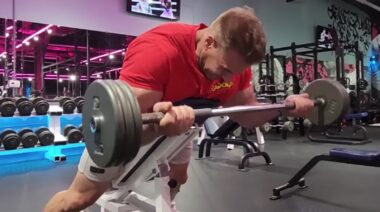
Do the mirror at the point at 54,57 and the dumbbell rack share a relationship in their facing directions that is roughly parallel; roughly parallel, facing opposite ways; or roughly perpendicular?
roughly parallel

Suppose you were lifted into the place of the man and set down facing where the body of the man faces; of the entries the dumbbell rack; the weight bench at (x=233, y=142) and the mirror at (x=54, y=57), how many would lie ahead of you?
0

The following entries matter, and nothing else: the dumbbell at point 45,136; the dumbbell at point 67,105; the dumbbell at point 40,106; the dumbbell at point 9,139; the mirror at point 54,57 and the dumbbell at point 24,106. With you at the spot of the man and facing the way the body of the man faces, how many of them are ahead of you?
0

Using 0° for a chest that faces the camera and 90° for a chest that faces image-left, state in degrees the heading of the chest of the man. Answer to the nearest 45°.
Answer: approximately 315°

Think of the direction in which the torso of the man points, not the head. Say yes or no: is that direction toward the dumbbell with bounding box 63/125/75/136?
no

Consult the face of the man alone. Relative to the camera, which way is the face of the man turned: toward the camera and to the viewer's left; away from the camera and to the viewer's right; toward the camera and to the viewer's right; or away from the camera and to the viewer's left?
toward the camera and to the viewer's right

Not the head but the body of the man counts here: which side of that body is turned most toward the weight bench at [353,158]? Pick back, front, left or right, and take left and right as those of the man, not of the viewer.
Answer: left

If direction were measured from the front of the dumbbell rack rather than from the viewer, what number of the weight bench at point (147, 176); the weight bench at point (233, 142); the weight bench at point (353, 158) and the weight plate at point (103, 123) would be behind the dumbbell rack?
0

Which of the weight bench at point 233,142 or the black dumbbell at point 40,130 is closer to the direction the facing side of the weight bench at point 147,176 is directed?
the black dumbbell

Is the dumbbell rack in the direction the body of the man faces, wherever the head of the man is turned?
no

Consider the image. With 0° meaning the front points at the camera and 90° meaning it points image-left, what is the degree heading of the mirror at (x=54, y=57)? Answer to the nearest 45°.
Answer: approximately 315°

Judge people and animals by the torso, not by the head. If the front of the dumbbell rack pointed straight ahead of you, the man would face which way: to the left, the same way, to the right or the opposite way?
the same way
